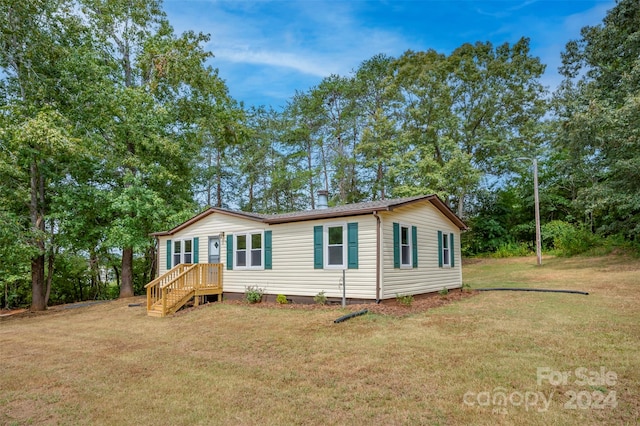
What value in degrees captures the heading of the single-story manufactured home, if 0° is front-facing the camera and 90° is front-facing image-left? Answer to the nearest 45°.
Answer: approximately 45°

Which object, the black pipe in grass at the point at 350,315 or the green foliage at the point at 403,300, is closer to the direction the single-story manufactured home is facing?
the black pipe in grass

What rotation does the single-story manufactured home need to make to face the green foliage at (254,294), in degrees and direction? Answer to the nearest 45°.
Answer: approximately 45° to its right

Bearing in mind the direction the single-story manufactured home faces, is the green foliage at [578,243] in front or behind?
behind

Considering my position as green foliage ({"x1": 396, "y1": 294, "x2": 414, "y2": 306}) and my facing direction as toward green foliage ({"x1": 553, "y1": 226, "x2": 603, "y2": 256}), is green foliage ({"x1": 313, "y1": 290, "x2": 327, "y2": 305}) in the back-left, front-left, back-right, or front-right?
back-left
